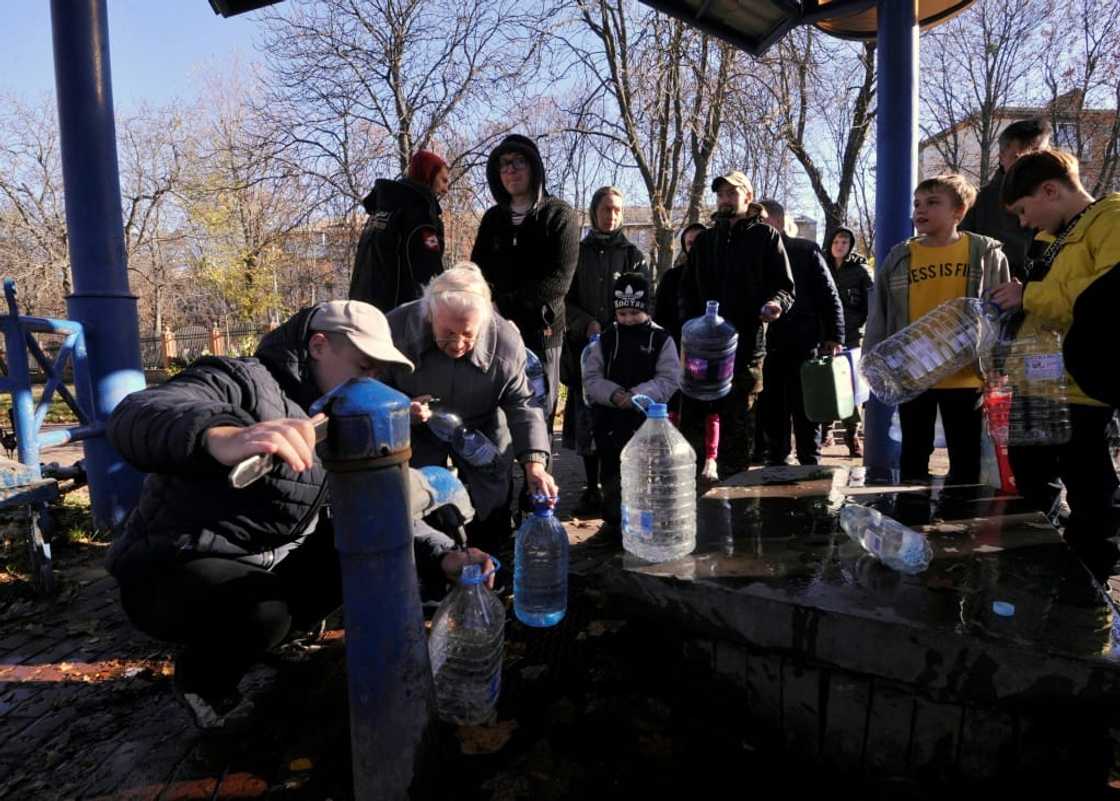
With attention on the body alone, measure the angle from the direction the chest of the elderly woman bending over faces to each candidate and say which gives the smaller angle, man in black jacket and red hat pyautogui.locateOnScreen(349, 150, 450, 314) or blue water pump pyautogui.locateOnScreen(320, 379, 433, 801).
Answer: the blue water pump

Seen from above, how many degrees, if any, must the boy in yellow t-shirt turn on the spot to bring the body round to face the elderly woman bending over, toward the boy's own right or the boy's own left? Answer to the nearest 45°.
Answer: approximately 45° to the boy's own right

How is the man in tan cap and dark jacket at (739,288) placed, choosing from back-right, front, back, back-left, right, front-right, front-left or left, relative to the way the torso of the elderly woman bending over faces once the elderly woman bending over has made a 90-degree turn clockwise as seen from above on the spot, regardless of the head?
back-right

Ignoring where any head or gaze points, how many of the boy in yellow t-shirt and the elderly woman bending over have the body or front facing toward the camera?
2

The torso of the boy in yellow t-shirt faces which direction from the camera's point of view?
toward the camera

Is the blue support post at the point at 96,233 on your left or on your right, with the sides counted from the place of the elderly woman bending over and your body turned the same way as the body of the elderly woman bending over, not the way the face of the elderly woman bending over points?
on your right

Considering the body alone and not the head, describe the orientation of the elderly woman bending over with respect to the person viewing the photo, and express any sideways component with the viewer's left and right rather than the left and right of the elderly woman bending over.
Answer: facing the viewer

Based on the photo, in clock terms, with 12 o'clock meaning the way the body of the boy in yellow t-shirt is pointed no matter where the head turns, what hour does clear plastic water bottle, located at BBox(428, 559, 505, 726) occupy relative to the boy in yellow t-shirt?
The clear plastic water bottle is roughly at 1 o'clock from the boy in yellow t-shirt.

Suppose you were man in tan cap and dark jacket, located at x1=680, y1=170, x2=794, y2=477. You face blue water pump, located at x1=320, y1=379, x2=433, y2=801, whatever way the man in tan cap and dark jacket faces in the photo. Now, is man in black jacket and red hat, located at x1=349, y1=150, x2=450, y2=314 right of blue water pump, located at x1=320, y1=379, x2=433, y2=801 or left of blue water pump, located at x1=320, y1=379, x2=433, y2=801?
right

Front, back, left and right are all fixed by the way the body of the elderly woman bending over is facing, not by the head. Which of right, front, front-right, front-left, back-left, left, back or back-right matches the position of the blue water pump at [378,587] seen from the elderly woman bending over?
front

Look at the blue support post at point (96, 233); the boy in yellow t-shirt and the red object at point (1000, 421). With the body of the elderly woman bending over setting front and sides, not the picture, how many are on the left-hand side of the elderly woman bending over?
2

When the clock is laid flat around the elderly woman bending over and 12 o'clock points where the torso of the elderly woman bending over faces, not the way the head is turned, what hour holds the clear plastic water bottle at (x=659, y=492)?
The clear plastic water bottle is roughly at 10 o'clock from the elderly woman bending over.

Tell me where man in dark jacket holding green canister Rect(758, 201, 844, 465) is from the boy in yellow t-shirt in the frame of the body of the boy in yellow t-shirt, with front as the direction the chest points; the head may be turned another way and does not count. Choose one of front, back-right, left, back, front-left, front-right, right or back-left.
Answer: back-right

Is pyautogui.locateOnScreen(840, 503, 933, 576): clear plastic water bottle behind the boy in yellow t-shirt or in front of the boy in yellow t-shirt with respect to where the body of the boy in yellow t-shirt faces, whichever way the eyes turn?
in front
